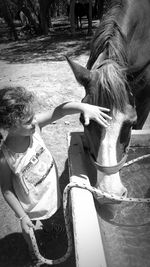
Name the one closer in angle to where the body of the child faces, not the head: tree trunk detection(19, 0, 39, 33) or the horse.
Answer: the horse

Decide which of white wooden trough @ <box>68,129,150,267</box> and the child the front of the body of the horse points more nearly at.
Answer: the white wooden trough

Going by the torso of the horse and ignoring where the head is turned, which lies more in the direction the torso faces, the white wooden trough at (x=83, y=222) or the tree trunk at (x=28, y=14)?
the white wooden trough

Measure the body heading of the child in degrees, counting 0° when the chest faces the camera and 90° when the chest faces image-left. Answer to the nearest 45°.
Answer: approximately 315°

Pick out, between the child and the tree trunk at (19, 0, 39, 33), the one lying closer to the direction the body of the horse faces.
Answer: the child

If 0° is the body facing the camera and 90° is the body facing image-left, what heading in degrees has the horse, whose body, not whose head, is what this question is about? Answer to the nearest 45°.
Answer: approximately 0°
